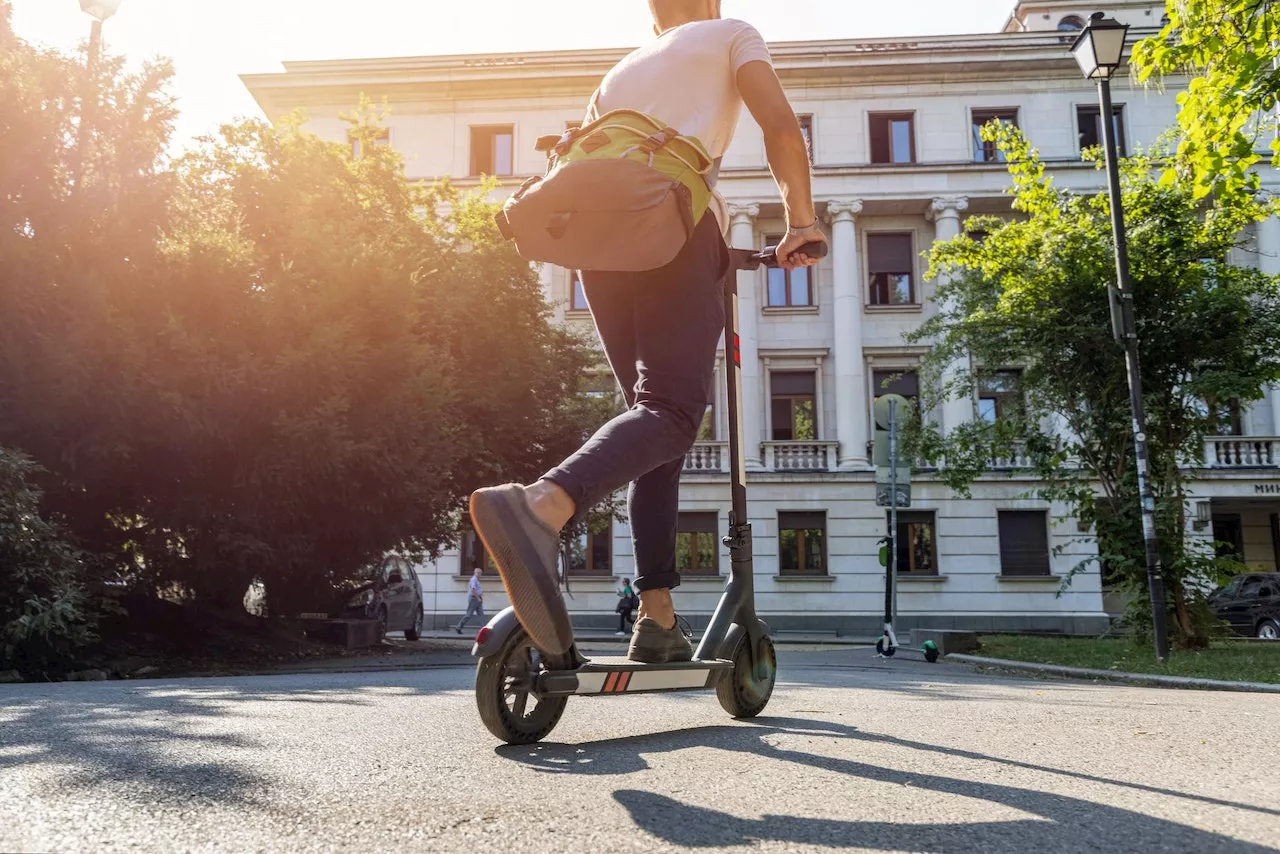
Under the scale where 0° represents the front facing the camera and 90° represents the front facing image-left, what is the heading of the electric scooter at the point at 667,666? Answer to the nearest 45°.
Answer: approximately 225°

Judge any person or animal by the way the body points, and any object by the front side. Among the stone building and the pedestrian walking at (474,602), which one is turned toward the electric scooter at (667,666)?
the stone building

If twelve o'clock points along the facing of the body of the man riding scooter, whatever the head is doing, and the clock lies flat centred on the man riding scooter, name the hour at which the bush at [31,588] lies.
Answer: The bush is roughly at 9 o'clock from the man riding scooter.

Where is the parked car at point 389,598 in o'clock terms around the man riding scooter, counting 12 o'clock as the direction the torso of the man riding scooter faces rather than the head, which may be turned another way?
The parked car is roughly at 10 o'clock from the man riding scooter.

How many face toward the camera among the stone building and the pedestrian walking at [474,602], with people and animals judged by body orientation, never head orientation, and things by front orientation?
1

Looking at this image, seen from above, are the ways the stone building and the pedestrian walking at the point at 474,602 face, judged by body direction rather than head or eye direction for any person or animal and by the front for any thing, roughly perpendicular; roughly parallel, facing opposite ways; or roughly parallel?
roughly perpendicular

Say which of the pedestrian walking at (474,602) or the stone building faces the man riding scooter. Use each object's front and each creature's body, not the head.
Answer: the stone building

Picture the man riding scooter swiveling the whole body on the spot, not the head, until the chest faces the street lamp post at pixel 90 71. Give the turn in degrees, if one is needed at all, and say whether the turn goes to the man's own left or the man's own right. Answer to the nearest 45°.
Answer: approximately 90° to the man's own left

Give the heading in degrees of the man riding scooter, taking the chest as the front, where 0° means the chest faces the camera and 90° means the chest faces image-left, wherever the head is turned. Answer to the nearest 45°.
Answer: approximately 225°
